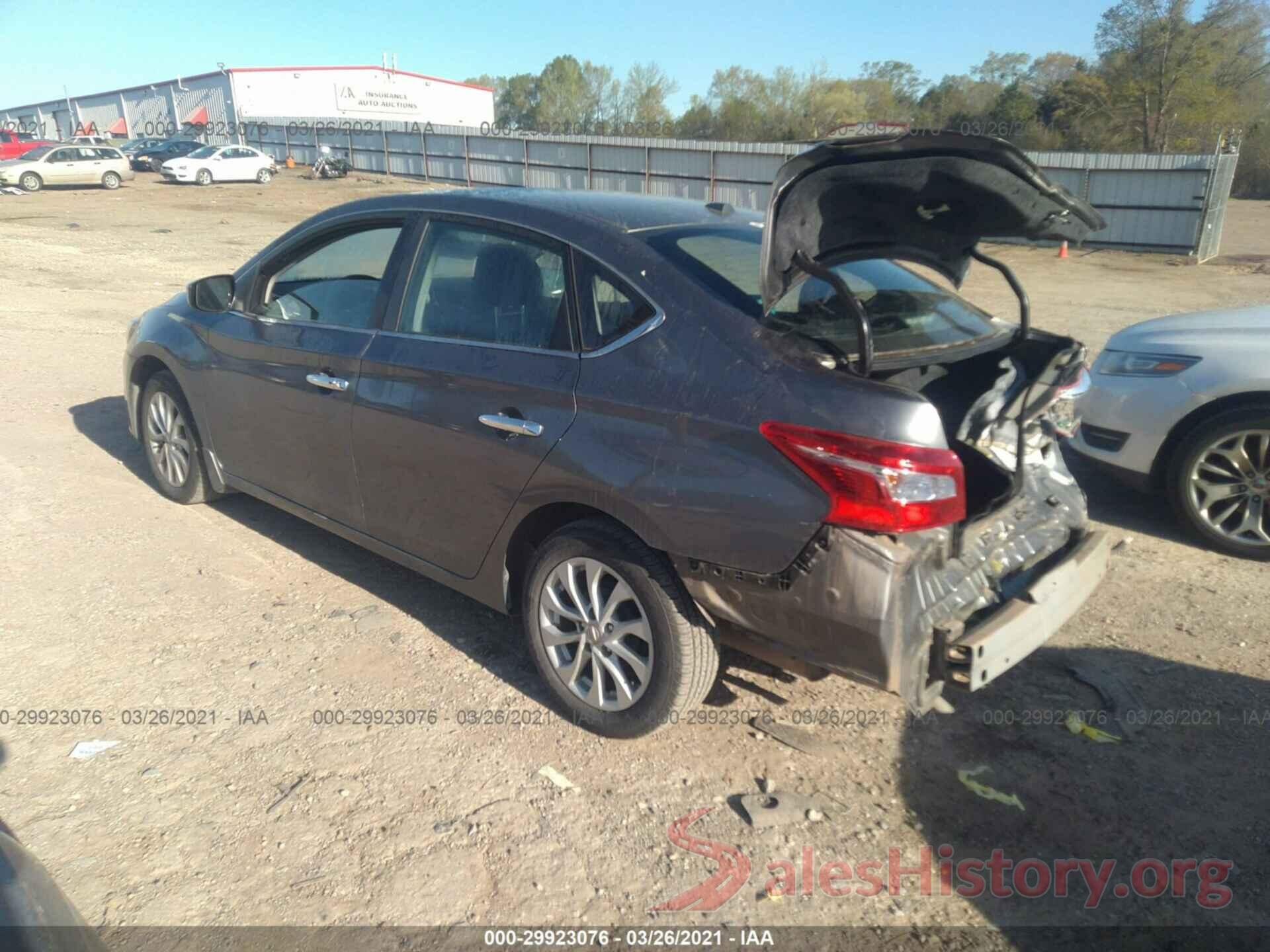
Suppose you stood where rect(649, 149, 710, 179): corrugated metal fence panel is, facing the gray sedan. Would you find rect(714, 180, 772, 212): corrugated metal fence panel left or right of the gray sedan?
left

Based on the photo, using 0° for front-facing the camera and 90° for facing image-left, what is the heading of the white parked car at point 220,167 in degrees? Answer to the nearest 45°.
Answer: approximately 45°

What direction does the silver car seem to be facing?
to the viewer's left

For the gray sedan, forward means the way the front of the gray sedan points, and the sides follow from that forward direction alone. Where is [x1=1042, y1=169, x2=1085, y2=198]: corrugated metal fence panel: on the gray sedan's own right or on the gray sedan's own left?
on the gray sedan's own right

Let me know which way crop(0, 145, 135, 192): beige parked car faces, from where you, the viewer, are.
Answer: facing to the left of the viewer

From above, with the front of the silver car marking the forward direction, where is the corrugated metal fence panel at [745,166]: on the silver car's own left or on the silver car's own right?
on the silver car's own right

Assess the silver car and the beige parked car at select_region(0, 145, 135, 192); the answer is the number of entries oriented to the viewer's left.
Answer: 2

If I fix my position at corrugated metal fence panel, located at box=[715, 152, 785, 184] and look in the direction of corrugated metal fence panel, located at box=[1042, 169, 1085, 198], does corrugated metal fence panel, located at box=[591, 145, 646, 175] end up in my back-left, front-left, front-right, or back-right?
back-left

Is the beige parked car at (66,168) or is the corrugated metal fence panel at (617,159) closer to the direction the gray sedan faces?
the beige parked car

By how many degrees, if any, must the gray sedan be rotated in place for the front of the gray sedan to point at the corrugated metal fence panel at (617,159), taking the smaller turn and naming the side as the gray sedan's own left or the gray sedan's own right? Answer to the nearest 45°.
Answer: approximately 45° to the gray sedan's own right

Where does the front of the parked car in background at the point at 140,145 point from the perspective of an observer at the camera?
facing the viewer and to the left of the viewer

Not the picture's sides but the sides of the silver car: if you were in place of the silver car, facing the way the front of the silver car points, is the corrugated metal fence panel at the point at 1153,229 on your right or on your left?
on your right

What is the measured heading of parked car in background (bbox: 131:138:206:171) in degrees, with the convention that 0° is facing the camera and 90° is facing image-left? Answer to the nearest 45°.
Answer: approximately 45°

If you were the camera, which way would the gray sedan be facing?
facing away from the viewer and to the left of the viewer
